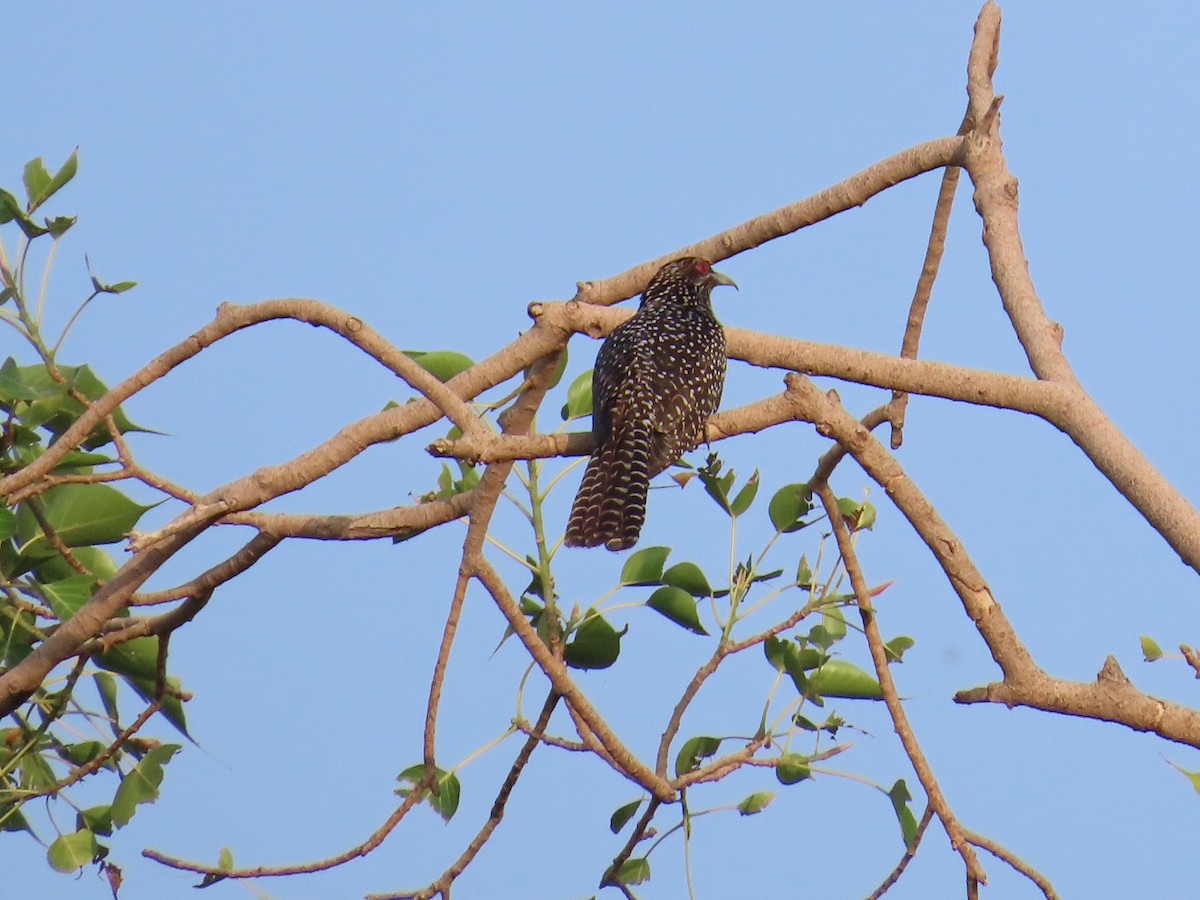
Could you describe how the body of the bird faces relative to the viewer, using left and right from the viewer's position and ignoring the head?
facing away from the viewer and to the right of the viewer
